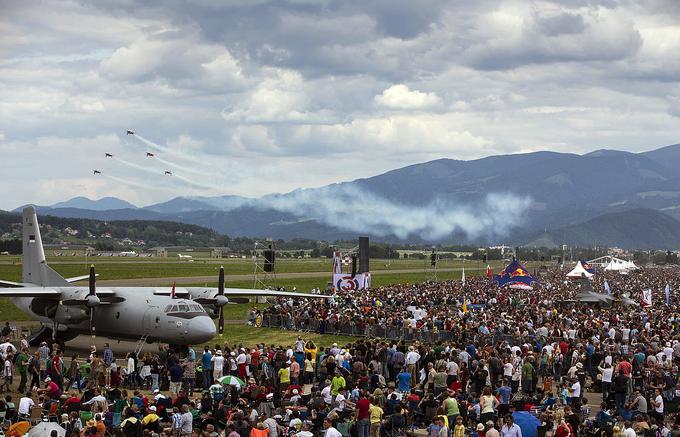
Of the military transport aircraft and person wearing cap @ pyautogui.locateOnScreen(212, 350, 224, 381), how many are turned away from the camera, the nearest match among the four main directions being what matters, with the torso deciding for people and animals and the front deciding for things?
1

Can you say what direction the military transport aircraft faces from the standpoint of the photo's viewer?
facing the viewer and to the right of the viewer

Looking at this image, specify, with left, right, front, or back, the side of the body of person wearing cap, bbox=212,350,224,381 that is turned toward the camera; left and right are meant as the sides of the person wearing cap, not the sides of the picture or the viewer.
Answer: back

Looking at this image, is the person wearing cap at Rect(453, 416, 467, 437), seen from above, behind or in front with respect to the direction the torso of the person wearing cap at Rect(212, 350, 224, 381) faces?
behind

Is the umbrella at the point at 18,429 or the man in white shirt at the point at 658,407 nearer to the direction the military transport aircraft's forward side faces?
the man in white shirt

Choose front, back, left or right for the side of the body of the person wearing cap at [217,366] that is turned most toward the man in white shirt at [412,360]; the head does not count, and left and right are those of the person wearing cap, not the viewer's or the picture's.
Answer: right

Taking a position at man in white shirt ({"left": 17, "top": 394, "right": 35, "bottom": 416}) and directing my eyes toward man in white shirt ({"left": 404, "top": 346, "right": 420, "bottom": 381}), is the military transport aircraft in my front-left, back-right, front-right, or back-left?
front-left

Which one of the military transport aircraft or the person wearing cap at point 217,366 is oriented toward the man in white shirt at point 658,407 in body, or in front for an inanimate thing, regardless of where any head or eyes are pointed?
the military transport aircraft

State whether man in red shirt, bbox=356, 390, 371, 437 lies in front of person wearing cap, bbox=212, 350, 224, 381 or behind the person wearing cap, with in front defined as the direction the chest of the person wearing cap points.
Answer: behind

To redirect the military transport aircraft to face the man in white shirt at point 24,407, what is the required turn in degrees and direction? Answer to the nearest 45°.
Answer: approximately 45° to its right

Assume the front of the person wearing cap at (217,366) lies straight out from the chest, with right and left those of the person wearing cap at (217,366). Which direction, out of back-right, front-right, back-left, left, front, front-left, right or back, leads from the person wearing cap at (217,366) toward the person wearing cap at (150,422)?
back

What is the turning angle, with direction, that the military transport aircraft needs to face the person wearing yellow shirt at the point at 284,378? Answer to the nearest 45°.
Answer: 0° — it already faces them

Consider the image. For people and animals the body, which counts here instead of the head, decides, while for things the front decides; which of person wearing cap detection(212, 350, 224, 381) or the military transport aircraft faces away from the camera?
the person wearing cap

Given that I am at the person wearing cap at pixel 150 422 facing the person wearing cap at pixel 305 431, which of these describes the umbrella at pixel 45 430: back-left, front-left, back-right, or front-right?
back-right

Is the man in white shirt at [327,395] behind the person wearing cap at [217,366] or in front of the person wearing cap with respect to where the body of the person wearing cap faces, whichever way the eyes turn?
behind

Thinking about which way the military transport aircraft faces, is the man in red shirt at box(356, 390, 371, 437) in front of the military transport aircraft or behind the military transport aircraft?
in front

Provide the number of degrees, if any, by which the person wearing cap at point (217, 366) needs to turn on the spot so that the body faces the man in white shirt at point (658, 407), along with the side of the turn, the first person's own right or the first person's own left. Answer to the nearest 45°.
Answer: approximately 135° to the first person's own right

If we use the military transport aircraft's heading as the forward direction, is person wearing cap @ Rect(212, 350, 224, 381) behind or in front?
in front
